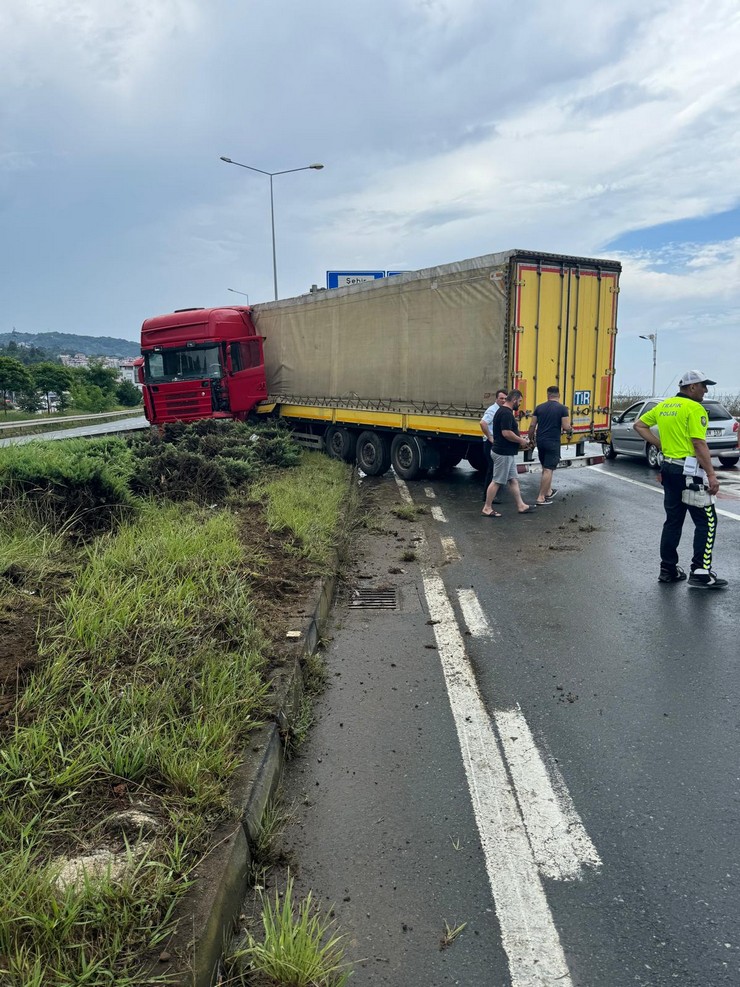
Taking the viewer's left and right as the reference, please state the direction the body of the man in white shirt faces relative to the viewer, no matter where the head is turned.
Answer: facing to the right of the viewer

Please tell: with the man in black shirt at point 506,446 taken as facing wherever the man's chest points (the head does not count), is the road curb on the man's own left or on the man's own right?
on the man's own right

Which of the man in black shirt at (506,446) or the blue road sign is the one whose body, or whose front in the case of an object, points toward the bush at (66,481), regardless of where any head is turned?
the blue road sign

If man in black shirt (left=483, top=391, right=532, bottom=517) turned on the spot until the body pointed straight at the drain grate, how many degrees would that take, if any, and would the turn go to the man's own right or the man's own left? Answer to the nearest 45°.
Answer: approximately 90° to the man's own right

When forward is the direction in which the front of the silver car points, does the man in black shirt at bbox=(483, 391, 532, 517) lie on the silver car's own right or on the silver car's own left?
on the silver car's own left

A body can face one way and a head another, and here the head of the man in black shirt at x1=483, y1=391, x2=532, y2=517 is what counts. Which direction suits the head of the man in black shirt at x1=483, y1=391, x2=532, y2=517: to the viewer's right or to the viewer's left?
to the viewer's right

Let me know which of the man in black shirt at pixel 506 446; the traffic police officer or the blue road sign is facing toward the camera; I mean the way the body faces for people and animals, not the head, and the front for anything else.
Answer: the blue road sign

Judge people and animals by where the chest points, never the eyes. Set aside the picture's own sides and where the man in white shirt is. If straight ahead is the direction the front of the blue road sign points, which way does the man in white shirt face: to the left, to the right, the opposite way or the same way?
to the left

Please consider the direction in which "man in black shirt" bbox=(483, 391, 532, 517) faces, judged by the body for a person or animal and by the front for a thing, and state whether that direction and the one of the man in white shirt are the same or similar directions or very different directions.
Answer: same or similar directions

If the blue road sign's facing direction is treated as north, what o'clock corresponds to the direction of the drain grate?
The drain grate is roughly at 12 o'clock from the blue road sign.

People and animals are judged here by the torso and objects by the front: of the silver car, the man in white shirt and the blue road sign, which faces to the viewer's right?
the man in white shirt

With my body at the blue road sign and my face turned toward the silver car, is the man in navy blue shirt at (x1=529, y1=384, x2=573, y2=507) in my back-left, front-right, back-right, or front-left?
front-right

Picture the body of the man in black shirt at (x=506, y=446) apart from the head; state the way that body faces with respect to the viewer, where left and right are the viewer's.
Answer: facing to the right of the viewer
